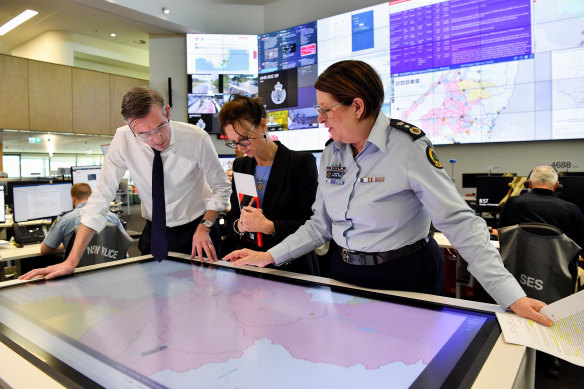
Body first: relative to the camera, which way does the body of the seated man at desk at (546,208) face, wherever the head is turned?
away from the camera

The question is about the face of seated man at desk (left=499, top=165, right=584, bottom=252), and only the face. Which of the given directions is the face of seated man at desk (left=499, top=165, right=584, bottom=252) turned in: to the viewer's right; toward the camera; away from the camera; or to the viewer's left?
away from the camera

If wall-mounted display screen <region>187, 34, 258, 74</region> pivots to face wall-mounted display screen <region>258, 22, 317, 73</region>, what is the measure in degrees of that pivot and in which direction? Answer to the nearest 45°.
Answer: approximately 45° to its left

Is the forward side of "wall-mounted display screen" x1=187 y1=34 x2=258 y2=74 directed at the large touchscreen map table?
yes

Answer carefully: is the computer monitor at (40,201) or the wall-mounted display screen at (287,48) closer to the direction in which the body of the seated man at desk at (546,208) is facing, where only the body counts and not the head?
the wall-mounted display screen

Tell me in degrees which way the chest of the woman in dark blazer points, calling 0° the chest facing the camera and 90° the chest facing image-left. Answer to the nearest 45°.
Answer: approximately 45°

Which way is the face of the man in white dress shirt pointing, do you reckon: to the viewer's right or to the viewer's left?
to the viewer's right

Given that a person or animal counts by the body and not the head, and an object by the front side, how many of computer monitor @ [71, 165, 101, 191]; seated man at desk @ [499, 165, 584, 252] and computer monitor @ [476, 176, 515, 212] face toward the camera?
2

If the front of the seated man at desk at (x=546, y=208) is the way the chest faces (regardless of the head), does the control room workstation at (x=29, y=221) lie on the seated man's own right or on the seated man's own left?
on the seated man's own left
